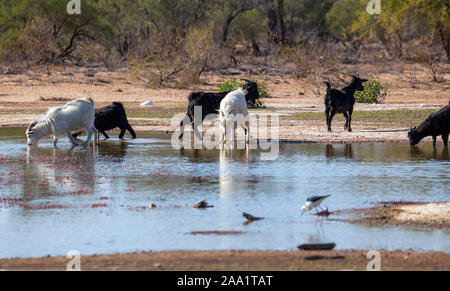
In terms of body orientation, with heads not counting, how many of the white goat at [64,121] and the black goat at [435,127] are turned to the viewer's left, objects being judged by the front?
2

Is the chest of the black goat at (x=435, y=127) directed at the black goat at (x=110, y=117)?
yes

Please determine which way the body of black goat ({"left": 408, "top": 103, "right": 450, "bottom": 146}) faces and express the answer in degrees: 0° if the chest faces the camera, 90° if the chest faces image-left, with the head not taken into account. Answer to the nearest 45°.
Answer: approximately 90°

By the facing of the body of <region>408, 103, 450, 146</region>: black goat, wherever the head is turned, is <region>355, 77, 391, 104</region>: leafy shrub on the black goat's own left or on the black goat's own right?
on the black goat's own right

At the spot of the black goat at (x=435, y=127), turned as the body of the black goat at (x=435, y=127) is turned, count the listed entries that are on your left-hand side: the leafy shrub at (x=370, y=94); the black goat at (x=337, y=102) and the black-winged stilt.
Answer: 1

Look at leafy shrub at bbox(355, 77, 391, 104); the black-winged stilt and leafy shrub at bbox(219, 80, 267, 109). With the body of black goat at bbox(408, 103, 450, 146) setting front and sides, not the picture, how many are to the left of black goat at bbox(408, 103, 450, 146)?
1

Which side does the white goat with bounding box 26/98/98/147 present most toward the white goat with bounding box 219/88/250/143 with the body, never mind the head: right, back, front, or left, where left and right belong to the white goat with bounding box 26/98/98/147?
back

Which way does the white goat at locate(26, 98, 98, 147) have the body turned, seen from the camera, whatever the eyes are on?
to the viewer's left
